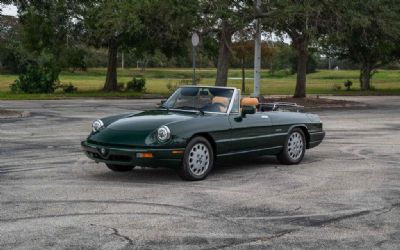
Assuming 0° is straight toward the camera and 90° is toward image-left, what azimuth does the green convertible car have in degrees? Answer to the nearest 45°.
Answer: approximately 45°

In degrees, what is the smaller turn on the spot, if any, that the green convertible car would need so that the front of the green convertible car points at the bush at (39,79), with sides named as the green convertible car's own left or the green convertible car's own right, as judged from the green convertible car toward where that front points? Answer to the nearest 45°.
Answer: approximately 135° to the green convertible car's own right

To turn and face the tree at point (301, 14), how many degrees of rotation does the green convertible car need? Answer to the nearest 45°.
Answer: approximately 135° to its right

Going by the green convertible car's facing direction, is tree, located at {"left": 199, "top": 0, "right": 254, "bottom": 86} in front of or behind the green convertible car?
behind

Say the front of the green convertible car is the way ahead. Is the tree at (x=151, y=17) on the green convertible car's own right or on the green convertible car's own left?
on the green convertible car's own right
